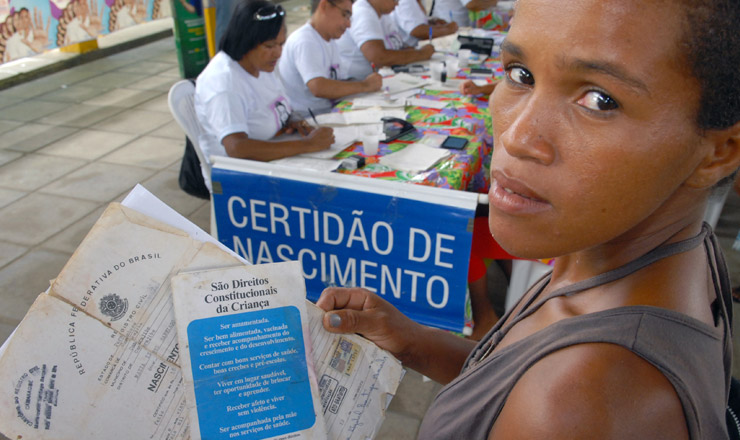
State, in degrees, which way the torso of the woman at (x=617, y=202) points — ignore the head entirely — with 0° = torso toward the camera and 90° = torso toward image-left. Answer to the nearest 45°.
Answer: approximately 90°

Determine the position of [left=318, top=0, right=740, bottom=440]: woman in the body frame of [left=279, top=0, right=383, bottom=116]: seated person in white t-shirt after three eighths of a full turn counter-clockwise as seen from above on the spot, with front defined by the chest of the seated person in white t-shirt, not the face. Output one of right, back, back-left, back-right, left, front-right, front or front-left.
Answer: back-left

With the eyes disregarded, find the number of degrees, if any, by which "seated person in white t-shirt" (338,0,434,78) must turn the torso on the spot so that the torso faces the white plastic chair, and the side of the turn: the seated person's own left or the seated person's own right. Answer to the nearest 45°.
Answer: approximately 135° to the seated person's own right

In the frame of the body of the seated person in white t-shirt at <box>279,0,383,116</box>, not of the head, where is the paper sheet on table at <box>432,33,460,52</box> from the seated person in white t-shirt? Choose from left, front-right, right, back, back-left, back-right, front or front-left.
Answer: front-left

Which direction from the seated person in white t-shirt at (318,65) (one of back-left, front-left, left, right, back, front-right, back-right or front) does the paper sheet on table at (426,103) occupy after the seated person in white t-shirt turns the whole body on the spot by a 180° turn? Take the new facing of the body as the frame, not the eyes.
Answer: back-left

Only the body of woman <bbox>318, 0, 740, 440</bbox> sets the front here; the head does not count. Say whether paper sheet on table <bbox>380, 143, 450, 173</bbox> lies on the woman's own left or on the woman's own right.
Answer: on the woman's own right

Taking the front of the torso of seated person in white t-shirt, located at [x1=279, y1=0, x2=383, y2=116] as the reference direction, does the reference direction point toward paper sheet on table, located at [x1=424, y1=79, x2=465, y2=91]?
yes

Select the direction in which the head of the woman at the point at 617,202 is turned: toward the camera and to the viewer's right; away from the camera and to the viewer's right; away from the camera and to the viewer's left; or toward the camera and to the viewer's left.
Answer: toward the camera and to the viewer's left

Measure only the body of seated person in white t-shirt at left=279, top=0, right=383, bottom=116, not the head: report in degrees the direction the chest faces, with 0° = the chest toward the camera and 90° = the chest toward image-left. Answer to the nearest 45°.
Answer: approximately 270°

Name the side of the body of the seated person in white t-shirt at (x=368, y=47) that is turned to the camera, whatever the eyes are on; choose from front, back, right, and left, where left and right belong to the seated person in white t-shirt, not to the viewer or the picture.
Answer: right

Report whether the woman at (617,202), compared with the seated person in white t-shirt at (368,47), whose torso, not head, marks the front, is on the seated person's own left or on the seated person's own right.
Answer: on the seated person's own right
